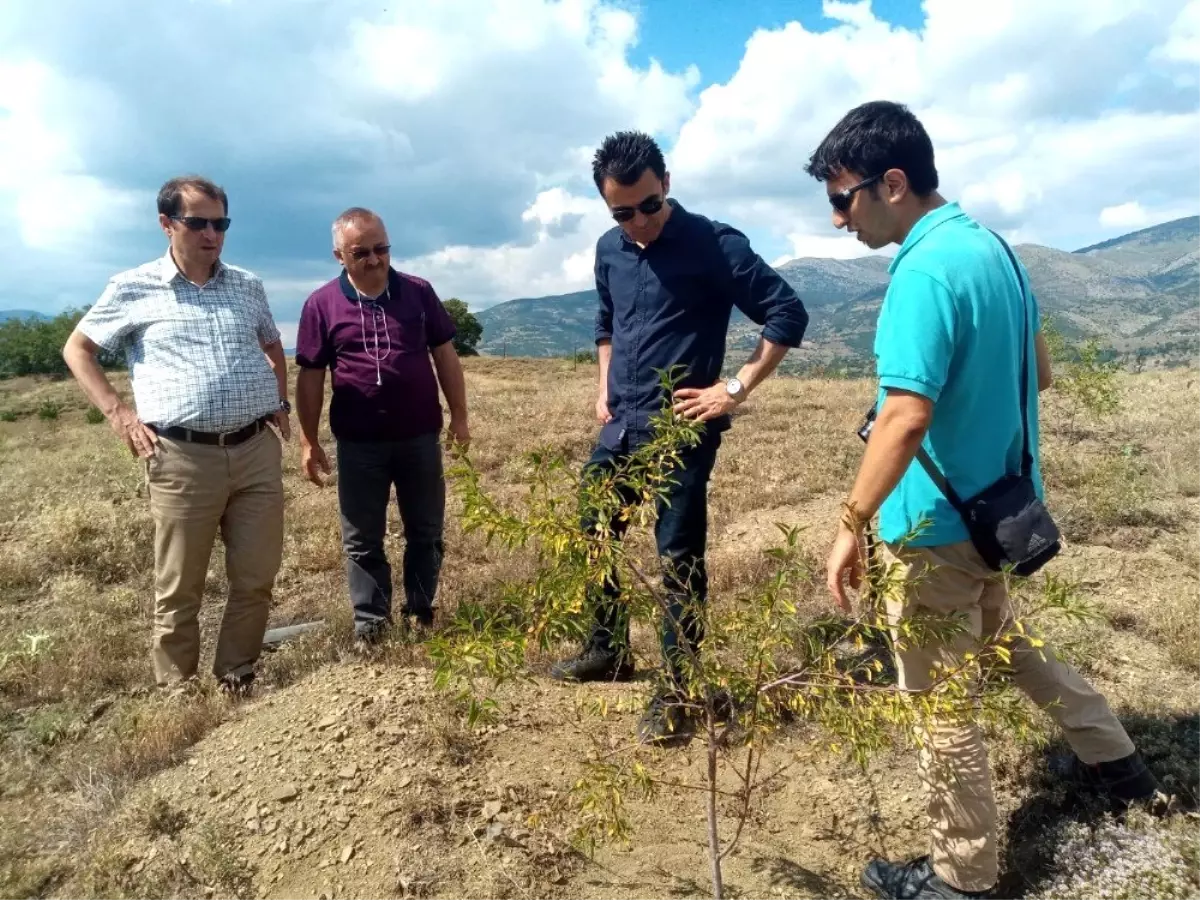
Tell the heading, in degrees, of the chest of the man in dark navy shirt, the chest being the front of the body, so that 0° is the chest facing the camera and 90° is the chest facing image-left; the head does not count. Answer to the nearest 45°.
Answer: approximately 45°

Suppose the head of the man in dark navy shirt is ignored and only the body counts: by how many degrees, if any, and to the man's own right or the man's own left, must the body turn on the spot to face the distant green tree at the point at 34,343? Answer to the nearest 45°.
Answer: approximately 90° to the man's own right

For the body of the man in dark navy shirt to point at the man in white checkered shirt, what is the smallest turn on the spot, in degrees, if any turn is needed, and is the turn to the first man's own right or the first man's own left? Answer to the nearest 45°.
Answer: approximately 45° to the first man's own right

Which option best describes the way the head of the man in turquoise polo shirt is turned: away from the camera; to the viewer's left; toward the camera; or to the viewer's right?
to the viewer's left

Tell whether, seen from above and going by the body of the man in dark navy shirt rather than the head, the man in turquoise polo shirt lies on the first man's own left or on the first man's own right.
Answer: on the first man's own left

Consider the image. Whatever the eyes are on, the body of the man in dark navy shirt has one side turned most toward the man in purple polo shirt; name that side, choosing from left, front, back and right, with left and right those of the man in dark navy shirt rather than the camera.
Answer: right

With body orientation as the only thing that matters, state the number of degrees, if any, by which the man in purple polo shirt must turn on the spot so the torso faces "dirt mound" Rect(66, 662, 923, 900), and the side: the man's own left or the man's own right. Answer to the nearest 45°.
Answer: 0° — they already face it

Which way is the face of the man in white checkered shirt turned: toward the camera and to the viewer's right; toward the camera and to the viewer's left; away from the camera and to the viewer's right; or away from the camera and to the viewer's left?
toward the camera and to the viewer's right

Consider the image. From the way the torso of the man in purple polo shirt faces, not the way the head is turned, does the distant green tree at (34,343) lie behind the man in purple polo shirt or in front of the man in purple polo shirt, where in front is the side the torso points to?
behind

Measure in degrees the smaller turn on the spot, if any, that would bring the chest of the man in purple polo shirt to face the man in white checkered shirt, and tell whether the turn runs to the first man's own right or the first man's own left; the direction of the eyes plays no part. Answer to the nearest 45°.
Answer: approximately 90° to the first man's own right

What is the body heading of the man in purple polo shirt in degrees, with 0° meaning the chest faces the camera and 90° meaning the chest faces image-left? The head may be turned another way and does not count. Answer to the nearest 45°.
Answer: approximately 0°
